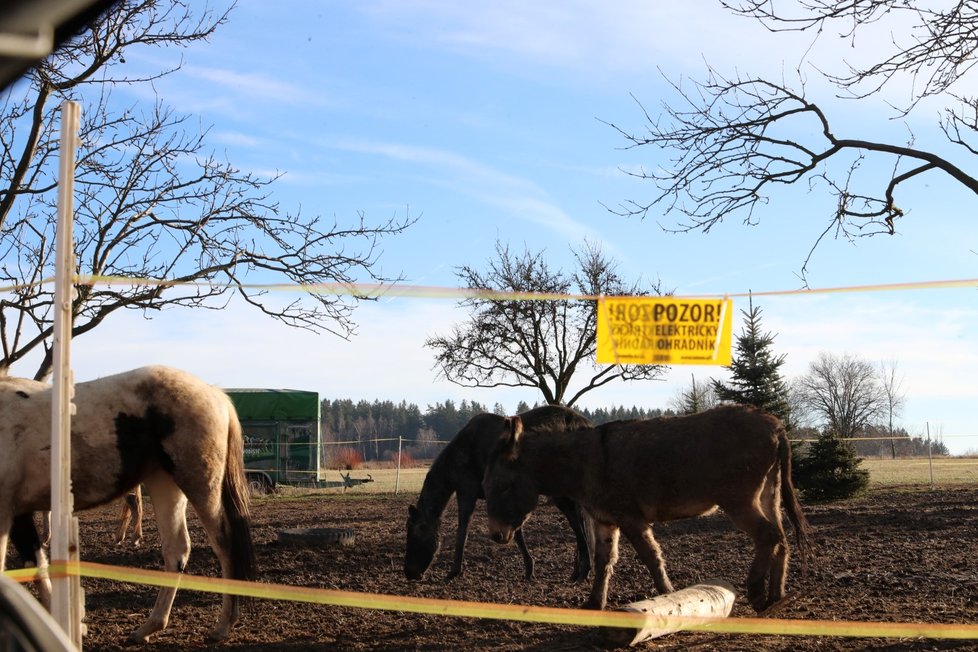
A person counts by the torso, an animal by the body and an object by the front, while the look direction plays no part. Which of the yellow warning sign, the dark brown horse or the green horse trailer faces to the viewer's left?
the dark brown horse

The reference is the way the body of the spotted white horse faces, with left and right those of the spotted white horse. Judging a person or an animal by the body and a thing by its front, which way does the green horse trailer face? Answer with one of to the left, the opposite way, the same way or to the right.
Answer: the opposite way

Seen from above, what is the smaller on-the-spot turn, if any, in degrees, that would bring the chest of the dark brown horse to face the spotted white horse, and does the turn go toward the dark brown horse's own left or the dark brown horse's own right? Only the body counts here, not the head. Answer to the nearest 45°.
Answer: approximately 45° to the dark brown horse's own left

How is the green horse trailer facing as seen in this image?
to the viewer's right

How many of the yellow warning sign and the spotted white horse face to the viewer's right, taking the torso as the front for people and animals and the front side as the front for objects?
0

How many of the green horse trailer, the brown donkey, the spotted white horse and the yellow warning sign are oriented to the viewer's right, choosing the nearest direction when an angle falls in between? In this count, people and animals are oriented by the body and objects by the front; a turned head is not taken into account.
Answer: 1

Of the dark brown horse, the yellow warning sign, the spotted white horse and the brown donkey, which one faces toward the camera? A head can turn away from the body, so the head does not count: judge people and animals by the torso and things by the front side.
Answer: the yellow warning sign

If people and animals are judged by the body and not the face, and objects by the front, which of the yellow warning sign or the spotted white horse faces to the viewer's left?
the spotted white horse

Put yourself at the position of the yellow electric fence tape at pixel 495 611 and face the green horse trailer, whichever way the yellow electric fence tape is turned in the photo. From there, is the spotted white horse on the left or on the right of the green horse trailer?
left

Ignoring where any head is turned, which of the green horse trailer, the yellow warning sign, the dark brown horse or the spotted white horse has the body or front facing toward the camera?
the yellow warning sign

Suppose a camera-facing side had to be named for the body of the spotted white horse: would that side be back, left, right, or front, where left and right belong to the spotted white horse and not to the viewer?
left

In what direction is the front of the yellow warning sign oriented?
toward the camera

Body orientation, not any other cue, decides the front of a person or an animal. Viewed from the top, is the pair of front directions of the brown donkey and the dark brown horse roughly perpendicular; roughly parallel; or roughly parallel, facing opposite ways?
roughly parallel

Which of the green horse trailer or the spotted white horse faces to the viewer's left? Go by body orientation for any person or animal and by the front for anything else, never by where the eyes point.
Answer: the spotted white horse

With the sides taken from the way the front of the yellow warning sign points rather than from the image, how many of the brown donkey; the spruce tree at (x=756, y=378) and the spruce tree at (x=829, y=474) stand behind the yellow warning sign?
3

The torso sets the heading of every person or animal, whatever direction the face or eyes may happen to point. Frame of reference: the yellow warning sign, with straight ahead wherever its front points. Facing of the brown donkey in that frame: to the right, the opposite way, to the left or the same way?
to the right

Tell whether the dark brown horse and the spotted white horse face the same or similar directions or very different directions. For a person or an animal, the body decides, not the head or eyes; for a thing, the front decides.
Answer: same or similar directions

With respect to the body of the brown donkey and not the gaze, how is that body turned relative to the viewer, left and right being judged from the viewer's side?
facing to the left of the viewer

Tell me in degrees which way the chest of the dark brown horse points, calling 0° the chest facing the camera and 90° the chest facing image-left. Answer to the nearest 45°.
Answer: approximately 90°
